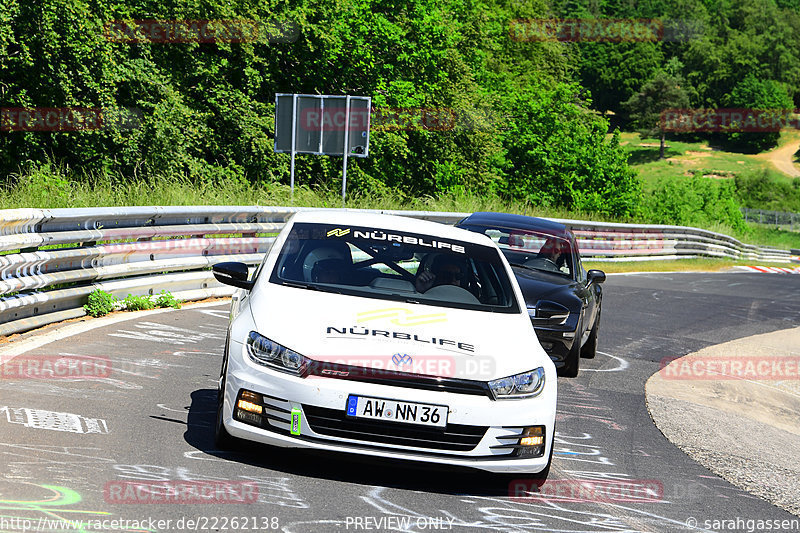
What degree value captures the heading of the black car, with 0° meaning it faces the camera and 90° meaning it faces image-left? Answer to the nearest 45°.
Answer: approximately 45°

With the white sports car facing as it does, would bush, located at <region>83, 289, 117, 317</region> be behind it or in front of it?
behind

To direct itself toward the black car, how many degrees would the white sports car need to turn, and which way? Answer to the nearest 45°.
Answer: approximately 180°

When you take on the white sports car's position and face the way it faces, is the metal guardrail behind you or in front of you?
behind

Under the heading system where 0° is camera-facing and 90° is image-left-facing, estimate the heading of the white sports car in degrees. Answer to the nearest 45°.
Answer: approximately 0°

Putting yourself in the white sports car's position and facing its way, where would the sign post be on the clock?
The sign post is roughly at 6 o'clock from the white sports car.
